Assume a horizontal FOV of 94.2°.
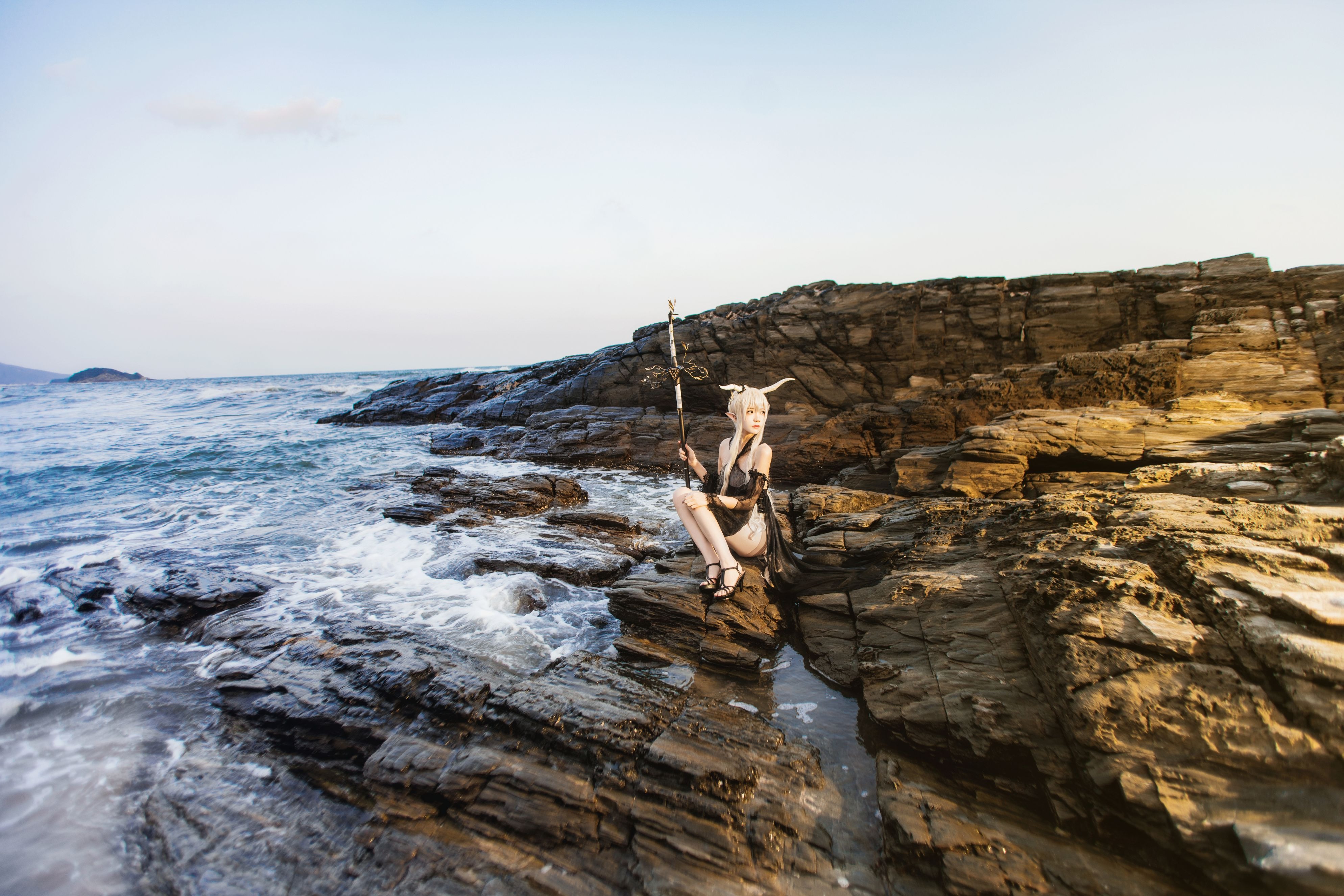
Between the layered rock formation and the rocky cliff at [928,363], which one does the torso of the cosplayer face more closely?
the layered rock formation

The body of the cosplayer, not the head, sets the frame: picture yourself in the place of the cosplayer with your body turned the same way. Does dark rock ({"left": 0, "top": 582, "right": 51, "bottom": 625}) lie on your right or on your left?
on your right

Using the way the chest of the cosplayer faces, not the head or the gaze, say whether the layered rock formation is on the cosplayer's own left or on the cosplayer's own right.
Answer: on the cosplayer's own left

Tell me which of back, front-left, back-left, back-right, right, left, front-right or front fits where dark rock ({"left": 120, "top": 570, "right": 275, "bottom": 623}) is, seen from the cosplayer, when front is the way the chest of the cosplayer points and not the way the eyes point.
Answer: front-right

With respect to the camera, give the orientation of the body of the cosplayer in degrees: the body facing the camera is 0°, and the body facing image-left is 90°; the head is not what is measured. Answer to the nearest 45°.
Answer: approximately 45°

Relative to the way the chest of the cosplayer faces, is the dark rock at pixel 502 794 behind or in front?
in front

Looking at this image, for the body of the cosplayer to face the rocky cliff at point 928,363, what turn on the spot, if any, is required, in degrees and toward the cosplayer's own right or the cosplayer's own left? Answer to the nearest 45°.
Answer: approximately 180°

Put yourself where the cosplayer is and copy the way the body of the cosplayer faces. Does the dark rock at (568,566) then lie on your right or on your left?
on your right

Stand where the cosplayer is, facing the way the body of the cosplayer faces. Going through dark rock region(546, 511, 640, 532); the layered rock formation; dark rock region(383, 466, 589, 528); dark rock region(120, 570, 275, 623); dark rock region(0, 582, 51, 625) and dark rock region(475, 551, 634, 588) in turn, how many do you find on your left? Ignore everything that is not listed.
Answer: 1
